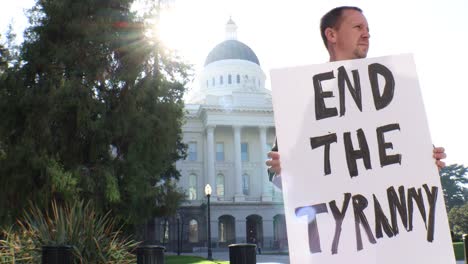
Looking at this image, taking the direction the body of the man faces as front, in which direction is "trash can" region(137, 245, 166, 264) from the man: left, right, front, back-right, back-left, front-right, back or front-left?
back-right

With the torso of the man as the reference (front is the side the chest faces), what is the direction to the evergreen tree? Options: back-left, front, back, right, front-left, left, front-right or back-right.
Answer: back-right

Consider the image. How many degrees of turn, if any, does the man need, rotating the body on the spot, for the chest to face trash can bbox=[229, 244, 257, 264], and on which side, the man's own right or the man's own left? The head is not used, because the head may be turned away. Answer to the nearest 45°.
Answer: approximately 135° to the man's own right

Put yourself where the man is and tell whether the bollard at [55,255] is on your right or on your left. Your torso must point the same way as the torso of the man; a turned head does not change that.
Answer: on your right

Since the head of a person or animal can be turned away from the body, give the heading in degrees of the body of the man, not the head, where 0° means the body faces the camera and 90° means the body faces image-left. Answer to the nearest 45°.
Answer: approximately 0°
